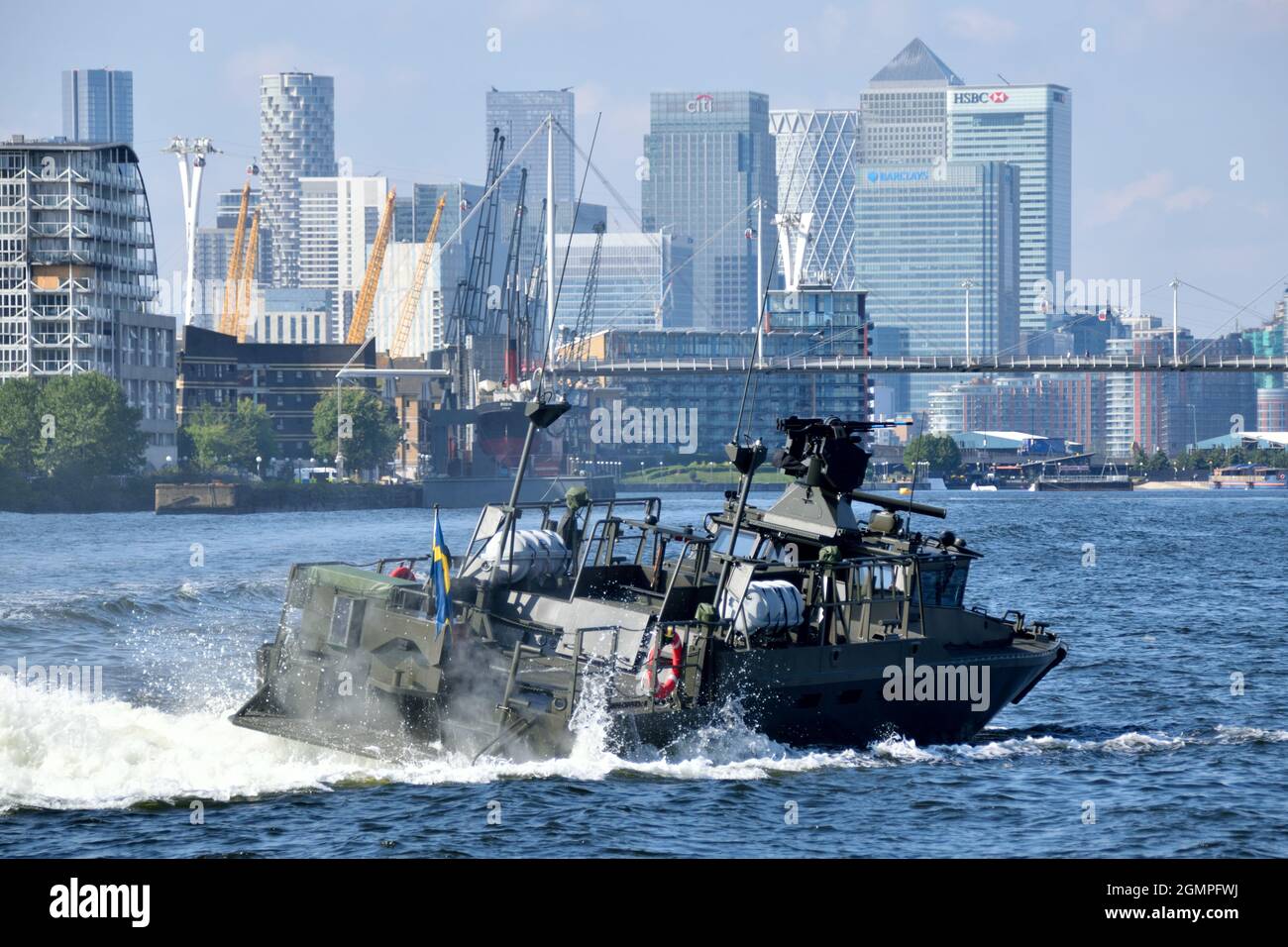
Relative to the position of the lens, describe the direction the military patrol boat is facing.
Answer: facing away from the viewer and to the right of the viewer
